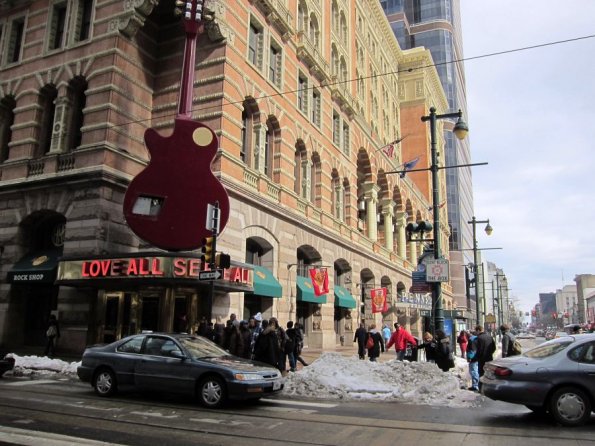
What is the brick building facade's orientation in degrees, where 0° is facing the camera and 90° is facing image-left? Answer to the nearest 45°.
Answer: approximately 315°

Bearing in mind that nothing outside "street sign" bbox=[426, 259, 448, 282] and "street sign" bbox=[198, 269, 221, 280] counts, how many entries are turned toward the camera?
2

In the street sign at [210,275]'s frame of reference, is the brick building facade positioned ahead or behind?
behind

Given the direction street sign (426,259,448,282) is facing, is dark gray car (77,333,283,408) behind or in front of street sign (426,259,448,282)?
in front

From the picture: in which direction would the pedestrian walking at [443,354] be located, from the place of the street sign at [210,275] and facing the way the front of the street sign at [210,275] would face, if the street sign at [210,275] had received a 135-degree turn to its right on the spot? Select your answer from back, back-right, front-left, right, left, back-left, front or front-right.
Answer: back-right

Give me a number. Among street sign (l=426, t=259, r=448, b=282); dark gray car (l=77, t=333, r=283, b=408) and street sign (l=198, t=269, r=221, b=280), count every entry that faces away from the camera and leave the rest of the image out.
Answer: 0

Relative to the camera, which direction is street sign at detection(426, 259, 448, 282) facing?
toward the camera

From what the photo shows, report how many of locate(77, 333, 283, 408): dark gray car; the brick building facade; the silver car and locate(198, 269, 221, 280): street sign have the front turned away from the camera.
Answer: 0

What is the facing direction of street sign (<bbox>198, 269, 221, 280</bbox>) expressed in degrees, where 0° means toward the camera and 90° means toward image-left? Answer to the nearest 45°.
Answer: approximately 0°

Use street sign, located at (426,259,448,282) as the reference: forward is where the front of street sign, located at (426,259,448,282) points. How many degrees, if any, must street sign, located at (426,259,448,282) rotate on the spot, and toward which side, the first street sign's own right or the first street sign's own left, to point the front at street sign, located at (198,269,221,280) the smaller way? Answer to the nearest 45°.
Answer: approximately 45° to the first street sign's own right

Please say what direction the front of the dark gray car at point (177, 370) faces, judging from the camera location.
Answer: facing the viewer and to the right of the viewer
